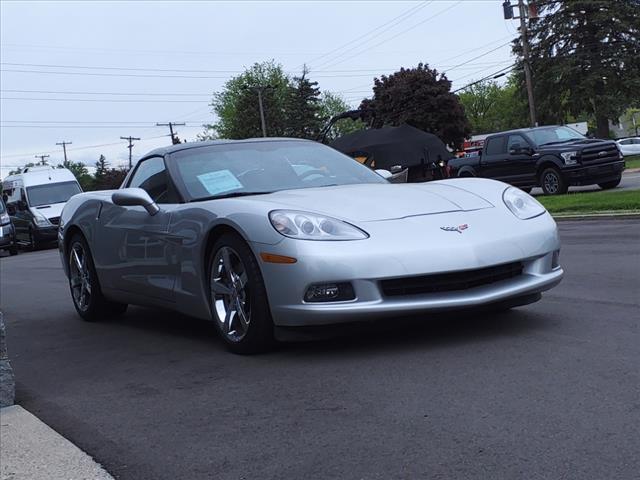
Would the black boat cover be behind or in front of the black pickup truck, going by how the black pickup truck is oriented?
behind

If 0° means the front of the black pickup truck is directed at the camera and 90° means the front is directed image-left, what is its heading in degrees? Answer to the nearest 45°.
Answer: approximately 315°

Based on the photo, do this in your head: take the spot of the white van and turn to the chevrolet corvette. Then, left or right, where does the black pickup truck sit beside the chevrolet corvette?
left

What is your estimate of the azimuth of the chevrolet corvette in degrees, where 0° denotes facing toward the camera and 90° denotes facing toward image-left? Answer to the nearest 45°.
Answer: approximately 315°

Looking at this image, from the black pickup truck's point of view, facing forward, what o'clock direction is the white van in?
The white van is roughly at 5 o'clock from the black pickup truck.

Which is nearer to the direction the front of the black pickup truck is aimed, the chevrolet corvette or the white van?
the chevrolet corvette

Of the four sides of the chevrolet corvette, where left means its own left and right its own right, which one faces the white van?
back

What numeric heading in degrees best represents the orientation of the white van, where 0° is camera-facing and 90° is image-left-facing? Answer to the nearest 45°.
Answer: approximately 315°

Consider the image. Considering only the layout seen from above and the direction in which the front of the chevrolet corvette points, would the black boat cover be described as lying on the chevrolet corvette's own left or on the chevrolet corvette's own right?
on the chevrolet corvette's own left
